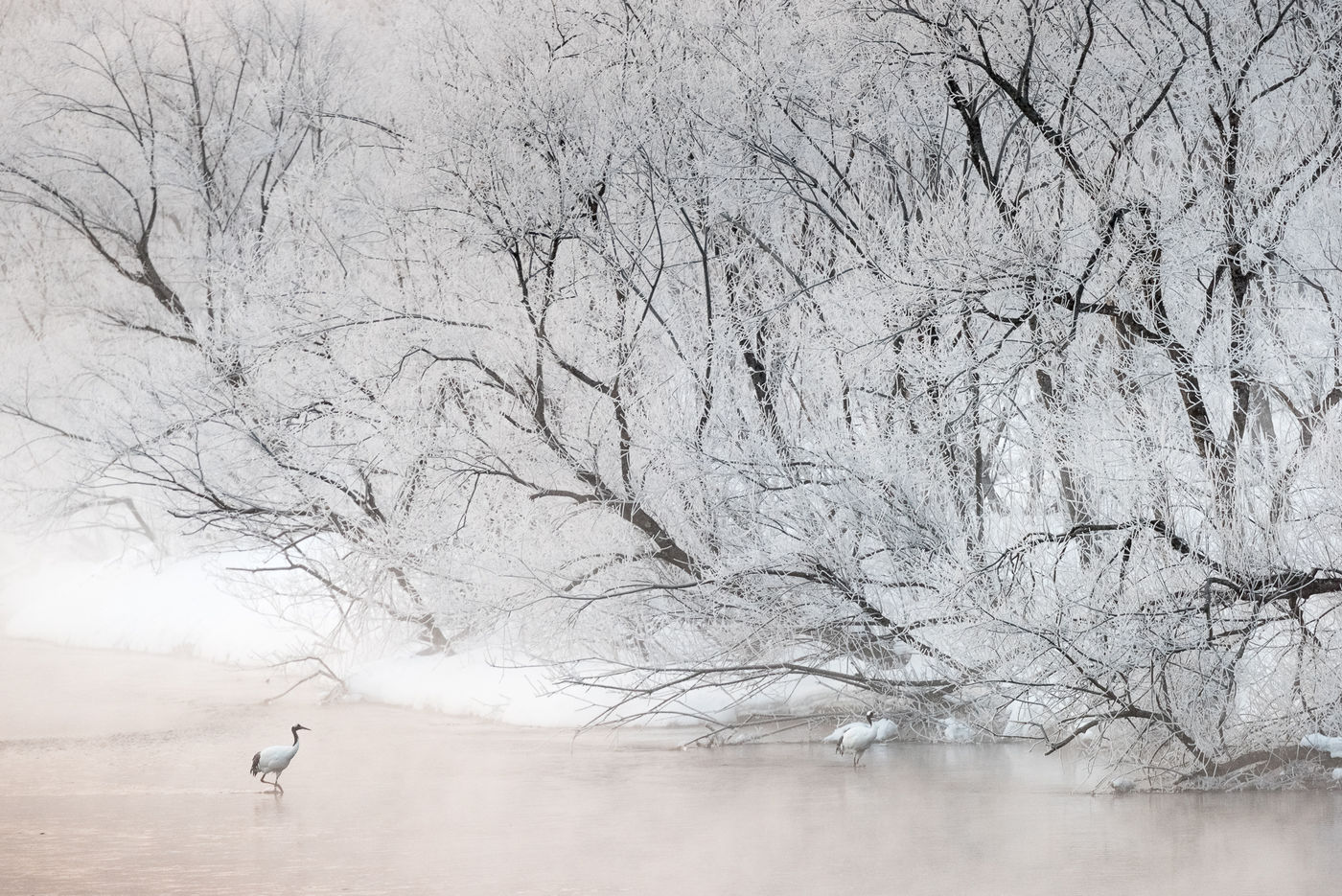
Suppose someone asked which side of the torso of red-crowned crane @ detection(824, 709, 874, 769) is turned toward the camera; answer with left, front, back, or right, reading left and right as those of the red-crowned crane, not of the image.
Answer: right

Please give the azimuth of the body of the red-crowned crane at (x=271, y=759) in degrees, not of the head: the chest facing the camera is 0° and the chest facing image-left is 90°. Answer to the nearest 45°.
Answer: approximately 270°

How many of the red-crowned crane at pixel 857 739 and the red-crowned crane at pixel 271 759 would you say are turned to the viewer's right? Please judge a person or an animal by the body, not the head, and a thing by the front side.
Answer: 2

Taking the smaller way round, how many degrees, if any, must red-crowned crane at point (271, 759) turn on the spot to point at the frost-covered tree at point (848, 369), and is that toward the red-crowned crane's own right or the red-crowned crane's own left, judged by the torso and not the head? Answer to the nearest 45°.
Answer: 0° — it already faces it

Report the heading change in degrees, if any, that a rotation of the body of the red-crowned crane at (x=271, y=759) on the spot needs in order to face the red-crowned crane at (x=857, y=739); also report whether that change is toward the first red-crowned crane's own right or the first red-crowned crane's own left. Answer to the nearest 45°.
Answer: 0° — it already faces it

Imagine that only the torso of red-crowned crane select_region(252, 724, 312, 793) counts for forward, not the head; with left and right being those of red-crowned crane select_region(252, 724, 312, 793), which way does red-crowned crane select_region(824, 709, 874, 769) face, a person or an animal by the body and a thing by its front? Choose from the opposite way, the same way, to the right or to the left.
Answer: the same way
